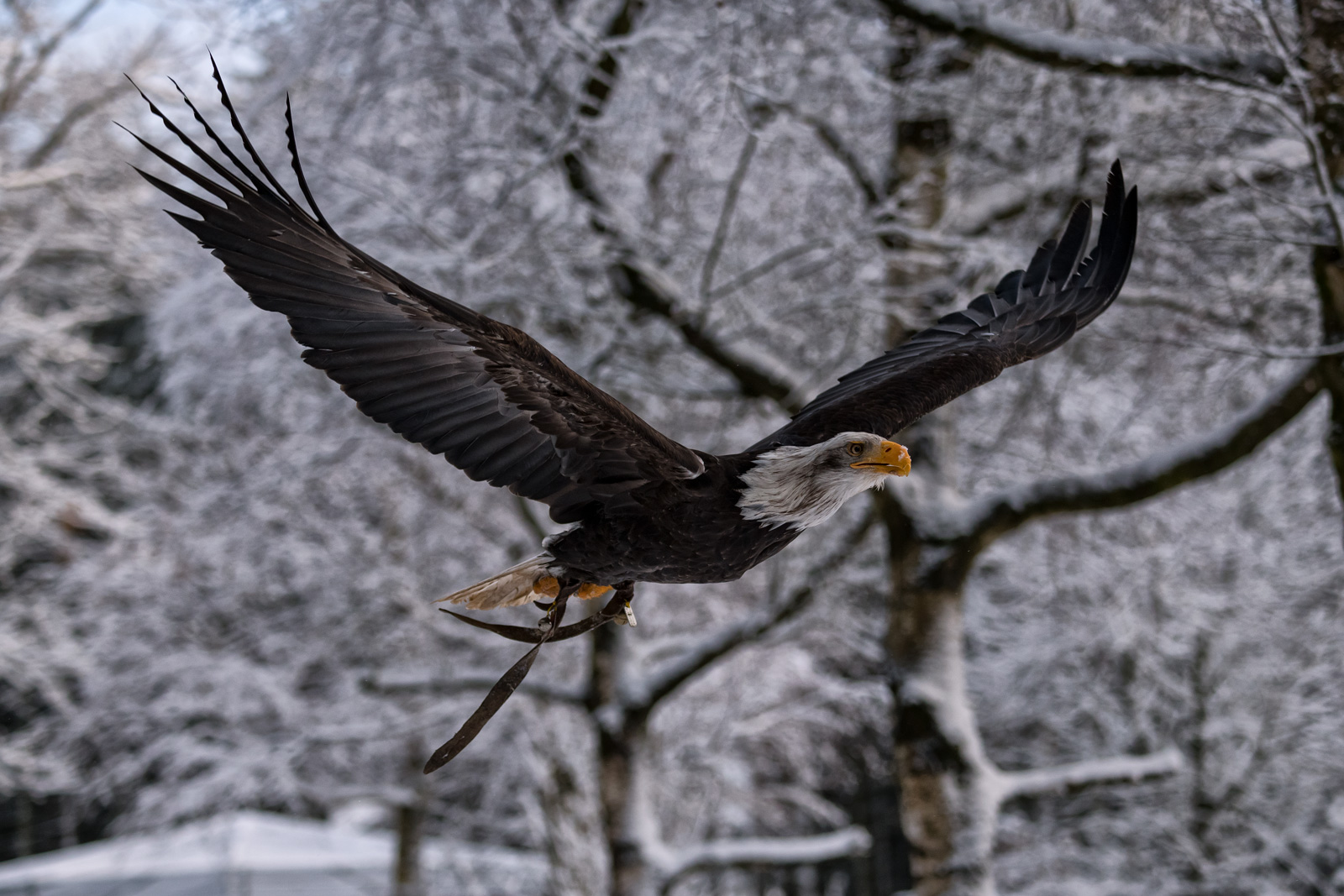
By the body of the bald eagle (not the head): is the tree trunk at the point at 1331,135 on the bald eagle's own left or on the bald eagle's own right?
on the bald eagle's own left

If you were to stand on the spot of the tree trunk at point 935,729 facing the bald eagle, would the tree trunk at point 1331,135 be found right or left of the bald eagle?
left

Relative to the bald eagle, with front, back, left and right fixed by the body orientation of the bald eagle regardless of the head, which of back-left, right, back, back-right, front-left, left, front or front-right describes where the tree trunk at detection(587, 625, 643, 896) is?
back-left

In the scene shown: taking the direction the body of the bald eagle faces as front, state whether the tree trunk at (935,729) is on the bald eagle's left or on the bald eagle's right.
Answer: on the bald eagle's left

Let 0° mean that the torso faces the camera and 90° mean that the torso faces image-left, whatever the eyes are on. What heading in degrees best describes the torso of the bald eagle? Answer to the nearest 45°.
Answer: approximately 315°

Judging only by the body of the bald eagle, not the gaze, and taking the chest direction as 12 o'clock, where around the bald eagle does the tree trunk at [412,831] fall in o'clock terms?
The tree trunk is roughly at 7 o'clock from the bald eagle.
